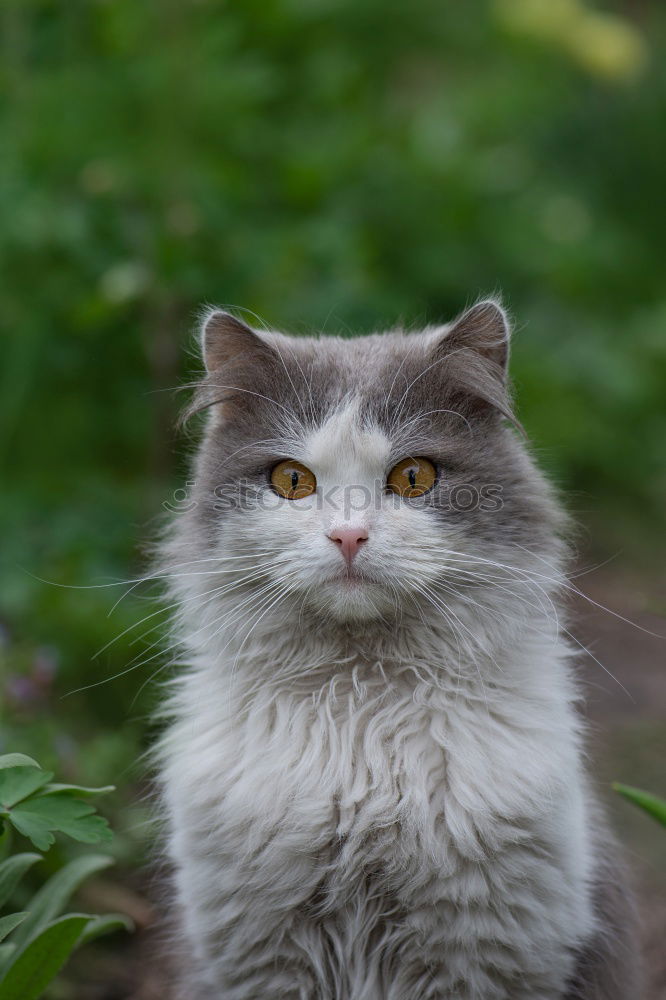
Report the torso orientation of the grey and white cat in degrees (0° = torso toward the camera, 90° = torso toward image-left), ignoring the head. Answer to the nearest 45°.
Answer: approximately 0°
